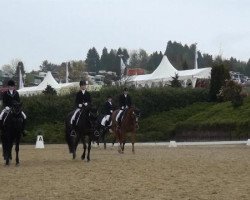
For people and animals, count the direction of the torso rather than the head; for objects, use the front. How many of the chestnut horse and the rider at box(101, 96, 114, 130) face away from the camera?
0

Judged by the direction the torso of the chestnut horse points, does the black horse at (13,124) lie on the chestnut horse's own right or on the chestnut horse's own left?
on the chestnut horse's own right

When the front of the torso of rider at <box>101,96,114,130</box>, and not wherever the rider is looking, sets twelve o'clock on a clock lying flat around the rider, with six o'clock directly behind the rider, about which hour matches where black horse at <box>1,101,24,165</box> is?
The black horse is roughly at 2 o'clock from the rider.
